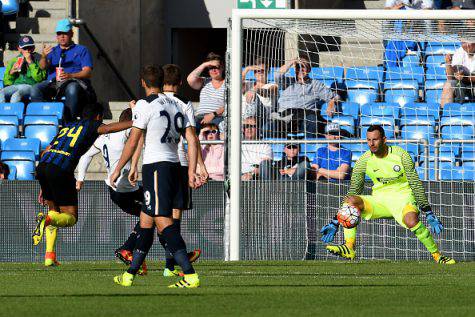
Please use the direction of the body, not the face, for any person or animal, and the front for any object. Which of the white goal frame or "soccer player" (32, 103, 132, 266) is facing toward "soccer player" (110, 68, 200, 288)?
the white goal frame

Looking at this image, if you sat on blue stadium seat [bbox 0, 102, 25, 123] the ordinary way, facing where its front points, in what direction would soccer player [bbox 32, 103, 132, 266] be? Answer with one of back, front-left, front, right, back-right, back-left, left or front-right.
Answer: front

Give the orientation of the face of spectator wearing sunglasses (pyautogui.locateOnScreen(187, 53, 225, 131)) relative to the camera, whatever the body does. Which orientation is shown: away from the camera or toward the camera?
toward the camera

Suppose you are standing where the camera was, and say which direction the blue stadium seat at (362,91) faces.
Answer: facing the viewer

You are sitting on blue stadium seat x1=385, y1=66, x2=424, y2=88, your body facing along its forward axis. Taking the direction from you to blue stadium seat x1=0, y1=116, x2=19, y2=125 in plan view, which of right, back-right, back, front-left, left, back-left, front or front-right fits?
right

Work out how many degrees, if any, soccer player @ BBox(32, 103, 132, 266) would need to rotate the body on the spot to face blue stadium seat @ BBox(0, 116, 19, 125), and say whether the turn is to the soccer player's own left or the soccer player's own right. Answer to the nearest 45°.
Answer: approximately 45° to the soccer player's own left

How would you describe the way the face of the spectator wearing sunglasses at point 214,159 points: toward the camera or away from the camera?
toward the camera

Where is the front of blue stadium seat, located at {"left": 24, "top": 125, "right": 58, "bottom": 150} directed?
toward the camera

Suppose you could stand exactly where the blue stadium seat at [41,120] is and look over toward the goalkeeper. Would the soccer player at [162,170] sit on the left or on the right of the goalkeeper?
right

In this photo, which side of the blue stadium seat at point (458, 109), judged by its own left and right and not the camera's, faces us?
front

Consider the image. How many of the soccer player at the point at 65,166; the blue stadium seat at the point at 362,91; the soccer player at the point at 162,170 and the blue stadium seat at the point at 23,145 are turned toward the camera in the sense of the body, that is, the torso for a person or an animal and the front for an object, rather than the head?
2

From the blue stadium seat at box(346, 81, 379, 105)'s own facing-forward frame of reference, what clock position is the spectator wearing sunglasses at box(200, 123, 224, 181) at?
The spectator wearing sunglasses is roughly at 2 o'clock from the blue stadium seat.
